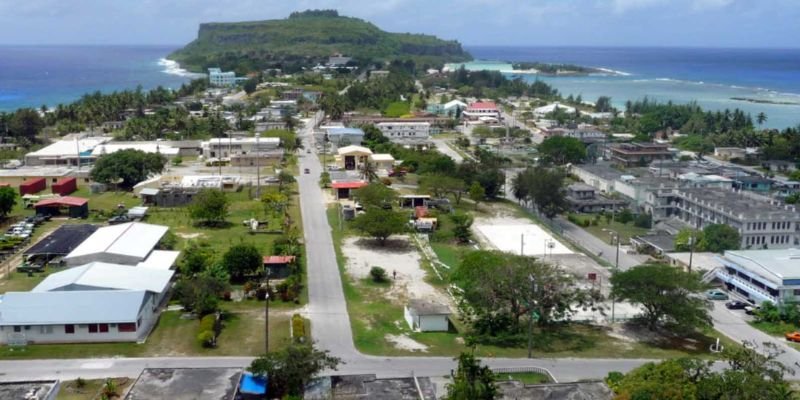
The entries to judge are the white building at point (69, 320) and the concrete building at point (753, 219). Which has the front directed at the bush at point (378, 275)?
the concrete building

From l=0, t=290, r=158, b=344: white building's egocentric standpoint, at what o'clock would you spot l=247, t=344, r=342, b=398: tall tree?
The tall tree is roughly at 11 o'clock from the white building.

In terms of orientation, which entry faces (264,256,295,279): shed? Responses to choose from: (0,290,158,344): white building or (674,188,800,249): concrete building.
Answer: the concrete building

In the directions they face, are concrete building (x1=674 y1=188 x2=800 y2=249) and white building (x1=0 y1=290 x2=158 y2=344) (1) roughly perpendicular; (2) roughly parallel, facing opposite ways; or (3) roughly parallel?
roughly perpendicular

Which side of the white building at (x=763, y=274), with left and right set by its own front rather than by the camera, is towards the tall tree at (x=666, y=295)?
front

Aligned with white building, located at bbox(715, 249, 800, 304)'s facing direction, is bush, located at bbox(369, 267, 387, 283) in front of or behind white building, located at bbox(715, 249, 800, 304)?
in front

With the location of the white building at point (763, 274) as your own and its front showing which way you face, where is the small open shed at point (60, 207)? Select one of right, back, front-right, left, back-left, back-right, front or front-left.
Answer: front-right

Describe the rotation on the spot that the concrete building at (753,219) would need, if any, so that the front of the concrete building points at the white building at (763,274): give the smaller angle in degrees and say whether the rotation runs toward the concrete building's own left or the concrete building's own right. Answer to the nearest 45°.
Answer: approximately 45° to the concrete building's own left

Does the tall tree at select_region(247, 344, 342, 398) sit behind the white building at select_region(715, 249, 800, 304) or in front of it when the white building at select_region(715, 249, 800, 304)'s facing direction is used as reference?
in front

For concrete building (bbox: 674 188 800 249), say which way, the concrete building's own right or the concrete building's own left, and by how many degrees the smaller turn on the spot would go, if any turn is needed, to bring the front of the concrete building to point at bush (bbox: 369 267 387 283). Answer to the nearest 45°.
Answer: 0° — it already faces it

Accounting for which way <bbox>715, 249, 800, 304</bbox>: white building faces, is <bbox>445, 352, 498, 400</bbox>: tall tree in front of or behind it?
in front

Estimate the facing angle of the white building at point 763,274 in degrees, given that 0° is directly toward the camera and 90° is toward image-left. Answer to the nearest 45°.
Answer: approximately 45°

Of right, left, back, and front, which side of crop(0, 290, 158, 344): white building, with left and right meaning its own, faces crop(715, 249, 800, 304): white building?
left

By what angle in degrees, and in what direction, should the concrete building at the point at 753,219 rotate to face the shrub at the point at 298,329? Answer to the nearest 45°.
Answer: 0° — it already faces it

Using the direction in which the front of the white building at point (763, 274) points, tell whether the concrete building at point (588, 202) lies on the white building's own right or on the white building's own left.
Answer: on the white building's own right

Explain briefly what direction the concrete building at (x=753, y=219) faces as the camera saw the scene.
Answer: facing the viewer and to the left of the viewer

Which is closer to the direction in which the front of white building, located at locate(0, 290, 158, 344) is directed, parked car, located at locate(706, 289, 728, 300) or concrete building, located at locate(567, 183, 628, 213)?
the parked car
